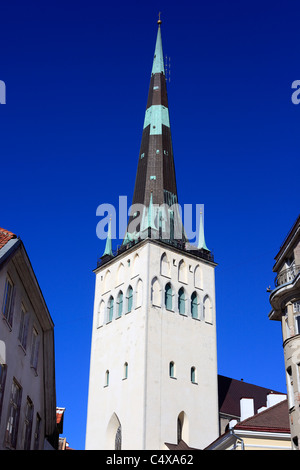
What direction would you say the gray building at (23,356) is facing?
to the viewer's right

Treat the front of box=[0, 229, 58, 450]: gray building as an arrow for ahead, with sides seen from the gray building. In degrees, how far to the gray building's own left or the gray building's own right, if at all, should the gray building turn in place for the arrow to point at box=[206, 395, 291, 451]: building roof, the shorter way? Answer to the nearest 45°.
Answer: approximately 45° to the gray building's own left
